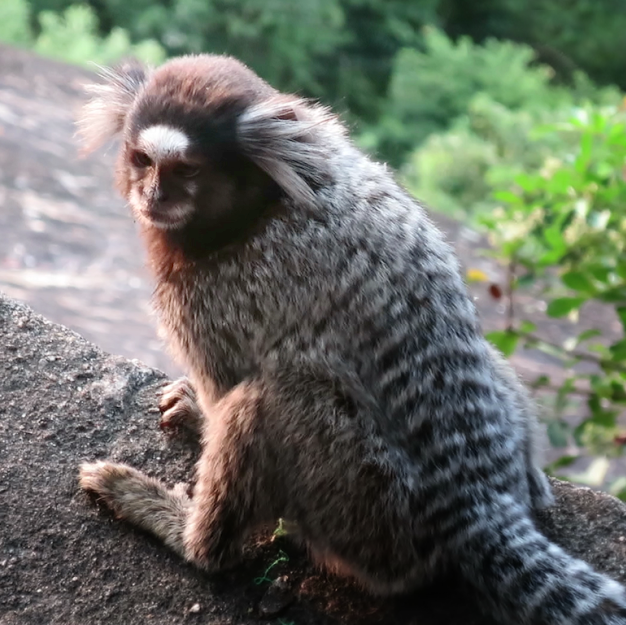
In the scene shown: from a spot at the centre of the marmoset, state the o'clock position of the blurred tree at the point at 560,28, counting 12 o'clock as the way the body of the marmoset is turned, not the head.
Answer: The blurred tree is roughly at 3 o'clock from the marmoset.

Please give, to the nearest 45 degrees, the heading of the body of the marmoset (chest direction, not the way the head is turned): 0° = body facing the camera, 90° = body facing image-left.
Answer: approximately 90°
